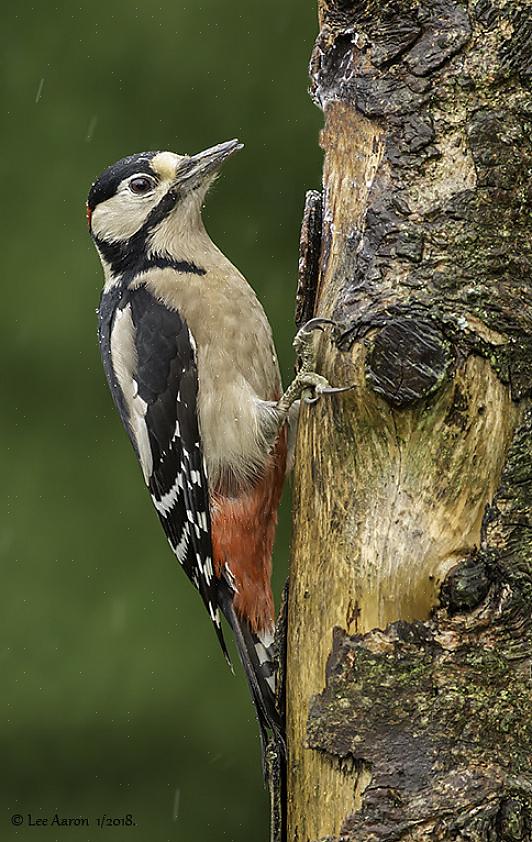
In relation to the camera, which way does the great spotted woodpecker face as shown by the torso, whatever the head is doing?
to the viewer's right
